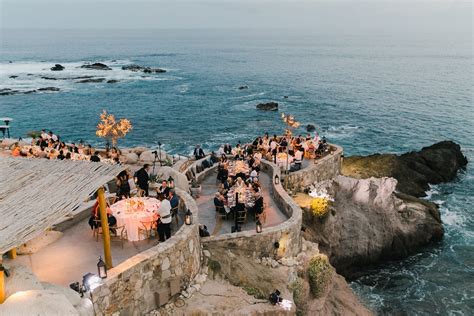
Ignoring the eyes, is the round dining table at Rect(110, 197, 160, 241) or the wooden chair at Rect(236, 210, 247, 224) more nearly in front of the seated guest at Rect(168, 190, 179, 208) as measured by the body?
the round dining table

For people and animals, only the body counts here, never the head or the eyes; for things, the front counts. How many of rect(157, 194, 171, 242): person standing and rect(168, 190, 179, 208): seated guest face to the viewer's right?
0

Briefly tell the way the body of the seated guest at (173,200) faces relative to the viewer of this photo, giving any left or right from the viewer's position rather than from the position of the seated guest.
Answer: facing to the left of the viewer

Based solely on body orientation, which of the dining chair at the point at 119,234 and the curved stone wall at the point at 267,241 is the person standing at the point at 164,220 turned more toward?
the dining chair

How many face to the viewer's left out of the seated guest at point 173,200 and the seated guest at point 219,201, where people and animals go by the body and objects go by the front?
1

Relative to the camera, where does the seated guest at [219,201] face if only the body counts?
to the viewer's right

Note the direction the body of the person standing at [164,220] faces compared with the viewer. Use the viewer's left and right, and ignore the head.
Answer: facing away from the viewer and to the left of the viewer

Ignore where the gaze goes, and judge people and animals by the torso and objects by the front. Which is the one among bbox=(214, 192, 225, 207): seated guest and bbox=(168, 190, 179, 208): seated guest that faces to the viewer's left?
bbox=(168, 190, 179, 208): seated guest

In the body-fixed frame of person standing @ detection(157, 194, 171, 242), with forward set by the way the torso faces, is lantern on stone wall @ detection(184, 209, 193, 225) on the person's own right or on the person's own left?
on the person's own right

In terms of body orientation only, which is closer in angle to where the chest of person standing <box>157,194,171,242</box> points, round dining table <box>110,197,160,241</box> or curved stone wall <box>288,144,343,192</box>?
the round dining table
